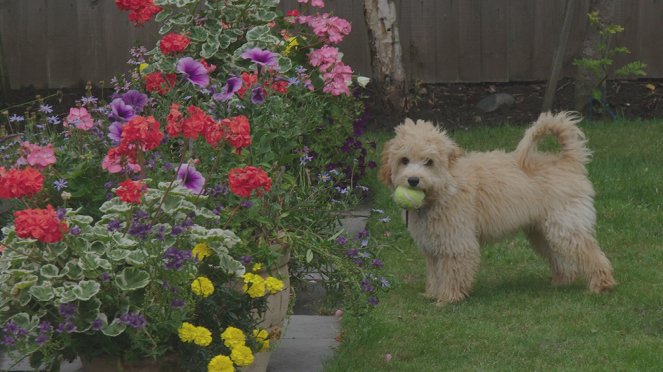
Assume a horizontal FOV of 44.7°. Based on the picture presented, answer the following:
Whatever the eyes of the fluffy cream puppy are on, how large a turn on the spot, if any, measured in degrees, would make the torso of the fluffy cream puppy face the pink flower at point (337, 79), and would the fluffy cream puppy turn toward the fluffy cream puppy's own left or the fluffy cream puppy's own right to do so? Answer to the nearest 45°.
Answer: approximately 45° to the fluffy cream puppy's own right

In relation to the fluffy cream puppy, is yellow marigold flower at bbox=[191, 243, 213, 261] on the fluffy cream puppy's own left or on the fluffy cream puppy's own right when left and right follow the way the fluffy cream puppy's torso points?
on the fluffy cream puppy's own left

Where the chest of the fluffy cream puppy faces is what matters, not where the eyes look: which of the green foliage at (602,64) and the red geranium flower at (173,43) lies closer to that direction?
the red geranium flower

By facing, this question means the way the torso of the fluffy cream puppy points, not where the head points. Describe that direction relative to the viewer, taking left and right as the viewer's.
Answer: facing to the left of the viewer

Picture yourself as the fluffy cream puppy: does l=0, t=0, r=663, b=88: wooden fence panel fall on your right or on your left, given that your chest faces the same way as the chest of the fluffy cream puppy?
on your right

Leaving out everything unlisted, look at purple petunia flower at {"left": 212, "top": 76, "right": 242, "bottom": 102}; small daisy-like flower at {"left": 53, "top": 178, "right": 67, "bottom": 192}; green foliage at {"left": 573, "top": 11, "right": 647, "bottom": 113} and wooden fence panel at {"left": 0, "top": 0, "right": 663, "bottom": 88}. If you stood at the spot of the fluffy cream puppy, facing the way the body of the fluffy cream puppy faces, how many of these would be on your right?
2

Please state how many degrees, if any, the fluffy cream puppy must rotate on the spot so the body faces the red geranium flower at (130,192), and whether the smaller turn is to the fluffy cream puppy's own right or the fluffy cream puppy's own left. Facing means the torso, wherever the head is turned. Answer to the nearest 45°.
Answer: approximately 45° to the fluffy cream puppy's own left

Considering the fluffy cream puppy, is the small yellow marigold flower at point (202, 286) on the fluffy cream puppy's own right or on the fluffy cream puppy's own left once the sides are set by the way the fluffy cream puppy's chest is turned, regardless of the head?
on the fluffy cream puppy's own left

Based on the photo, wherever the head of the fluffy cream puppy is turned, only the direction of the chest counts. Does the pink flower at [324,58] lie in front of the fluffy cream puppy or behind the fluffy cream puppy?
in front
